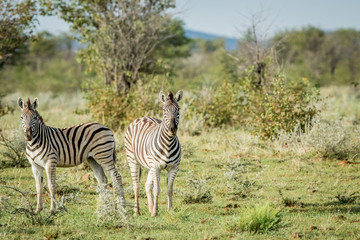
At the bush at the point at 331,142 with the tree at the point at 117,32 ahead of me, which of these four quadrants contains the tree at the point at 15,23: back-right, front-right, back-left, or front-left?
front-left

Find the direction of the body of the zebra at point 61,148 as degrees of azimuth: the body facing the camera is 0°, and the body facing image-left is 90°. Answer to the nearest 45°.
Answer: approximately 45°

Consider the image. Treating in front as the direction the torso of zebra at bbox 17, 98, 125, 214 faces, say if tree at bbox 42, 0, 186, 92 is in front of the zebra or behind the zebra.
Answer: behind

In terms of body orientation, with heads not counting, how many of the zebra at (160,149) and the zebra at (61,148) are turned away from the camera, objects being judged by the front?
0

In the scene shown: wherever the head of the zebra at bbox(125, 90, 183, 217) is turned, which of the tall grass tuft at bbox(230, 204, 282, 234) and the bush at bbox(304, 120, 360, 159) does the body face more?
the tall grass tuft

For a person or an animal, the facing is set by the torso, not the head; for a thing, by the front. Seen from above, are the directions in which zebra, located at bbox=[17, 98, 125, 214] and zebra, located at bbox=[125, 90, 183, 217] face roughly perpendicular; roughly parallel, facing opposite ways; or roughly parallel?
roughly perpendicular

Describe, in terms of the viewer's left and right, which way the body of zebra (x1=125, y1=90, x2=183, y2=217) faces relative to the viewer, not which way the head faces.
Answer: facing the viewer and to the right of the viewer

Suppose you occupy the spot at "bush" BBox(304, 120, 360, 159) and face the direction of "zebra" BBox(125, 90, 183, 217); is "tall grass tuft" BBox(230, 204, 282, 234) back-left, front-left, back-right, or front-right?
front-left

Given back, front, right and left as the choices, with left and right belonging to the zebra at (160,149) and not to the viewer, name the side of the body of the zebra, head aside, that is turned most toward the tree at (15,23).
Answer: back

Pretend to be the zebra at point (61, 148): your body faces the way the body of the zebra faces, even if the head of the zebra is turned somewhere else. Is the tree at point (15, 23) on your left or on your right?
on your right
